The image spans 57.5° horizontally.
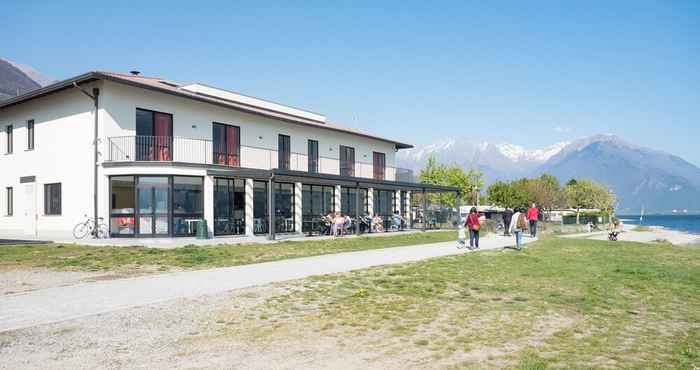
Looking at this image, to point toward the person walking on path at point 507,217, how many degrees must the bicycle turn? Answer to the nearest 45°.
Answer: approximately 180°

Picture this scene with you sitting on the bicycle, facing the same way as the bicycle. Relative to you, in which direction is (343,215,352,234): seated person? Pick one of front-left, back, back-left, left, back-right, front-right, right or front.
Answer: back

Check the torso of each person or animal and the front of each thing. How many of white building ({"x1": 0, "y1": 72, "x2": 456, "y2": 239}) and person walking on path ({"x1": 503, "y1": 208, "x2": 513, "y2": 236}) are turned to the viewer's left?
0

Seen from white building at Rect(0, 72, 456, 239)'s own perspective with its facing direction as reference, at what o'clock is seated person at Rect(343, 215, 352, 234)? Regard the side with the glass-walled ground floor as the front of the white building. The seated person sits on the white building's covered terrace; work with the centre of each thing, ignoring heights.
The seated person is roughly at 10 o'clock from the white building.

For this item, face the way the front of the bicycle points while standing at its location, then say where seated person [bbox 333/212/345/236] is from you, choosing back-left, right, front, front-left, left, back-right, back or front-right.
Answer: back

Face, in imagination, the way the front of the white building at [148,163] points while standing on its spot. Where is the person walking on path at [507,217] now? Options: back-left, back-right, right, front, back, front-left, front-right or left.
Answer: front-left

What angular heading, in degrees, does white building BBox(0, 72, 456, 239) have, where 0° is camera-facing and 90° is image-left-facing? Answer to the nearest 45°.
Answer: approximately 315°

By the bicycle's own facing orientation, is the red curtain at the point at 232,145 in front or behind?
behind

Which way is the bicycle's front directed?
to the viewer's left
